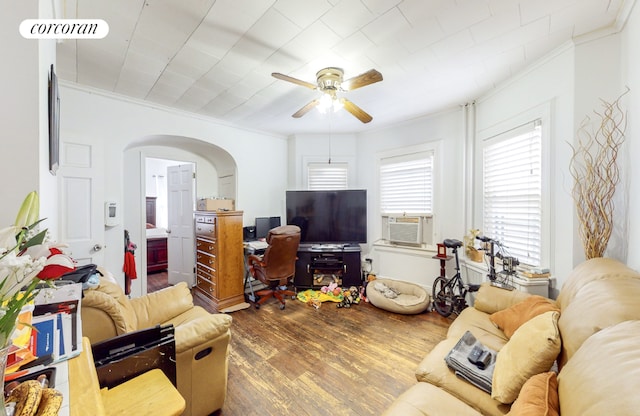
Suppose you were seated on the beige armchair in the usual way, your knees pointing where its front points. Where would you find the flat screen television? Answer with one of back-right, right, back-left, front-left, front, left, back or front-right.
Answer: front

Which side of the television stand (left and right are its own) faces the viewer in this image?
front

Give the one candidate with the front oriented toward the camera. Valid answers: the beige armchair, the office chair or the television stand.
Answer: the television stand

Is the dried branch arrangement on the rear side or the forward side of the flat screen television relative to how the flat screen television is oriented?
on the forward side

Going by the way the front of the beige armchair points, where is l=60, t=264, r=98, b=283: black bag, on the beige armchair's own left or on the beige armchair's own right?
on the beige armchair's own left

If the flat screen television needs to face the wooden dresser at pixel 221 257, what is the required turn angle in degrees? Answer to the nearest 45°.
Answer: approximately 45° to its right

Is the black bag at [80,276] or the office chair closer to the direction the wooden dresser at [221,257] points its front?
the black bag

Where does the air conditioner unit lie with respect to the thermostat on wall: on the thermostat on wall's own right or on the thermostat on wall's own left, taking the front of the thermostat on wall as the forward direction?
on the thermostat on wall's own left

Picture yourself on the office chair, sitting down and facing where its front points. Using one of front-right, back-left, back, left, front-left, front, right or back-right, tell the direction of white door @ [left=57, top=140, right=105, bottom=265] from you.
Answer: front-left

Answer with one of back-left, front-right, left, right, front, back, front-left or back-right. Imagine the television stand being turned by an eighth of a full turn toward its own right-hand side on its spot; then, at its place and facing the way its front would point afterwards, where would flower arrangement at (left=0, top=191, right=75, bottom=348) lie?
front-left

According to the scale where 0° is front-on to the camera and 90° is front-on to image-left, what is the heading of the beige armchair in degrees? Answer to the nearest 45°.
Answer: approximately 225°

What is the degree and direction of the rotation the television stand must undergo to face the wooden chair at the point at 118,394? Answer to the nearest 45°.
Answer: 0° — it already faces it

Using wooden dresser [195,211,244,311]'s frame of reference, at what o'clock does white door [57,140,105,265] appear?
The white door is roughly at 1 o'clock from the wooden dresser.

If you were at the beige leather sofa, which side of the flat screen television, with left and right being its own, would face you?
front

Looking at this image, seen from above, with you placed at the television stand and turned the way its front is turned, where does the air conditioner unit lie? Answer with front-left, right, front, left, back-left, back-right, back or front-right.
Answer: left

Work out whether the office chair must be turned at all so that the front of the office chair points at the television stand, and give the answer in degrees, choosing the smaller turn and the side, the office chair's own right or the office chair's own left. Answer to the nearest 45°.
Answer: approximately 90° to the office chair's own right

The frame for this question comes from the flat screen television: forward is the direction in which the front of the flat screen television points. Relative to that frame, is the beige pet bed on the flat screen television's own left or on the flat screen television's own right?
on the flat screen television's own left

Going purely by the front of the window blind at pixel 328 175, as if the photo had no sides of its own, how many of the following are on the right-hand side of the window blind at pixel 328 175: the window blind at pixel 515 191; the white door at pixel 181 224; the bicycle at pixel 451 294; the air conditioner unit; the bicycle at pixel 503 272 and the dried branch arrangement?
1

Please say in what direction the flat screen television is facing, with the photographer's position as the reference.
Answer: facing the viewer
